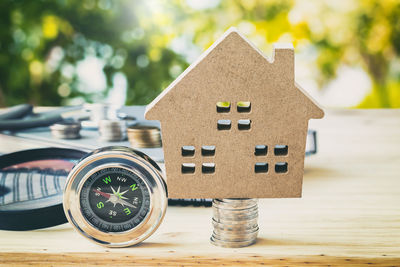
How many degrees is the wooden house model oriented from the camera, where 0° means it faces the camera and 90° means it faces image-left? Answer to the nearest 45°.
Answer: approximately 0°
